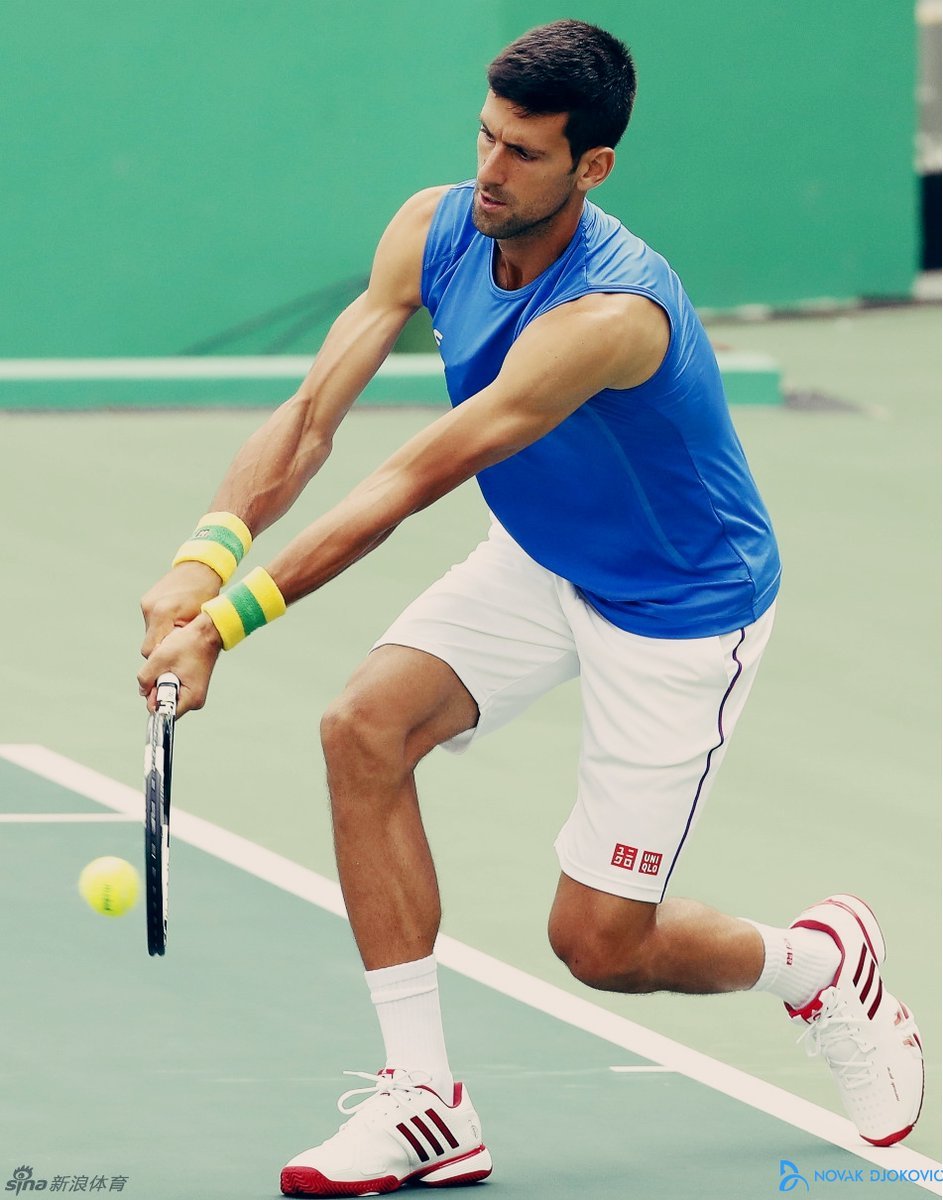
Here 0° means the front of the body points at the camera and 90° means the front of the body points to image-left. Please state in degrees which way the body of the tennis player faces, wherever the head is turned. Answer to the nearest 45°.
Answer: approximately 45°
